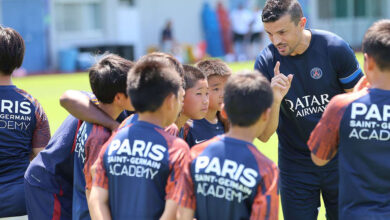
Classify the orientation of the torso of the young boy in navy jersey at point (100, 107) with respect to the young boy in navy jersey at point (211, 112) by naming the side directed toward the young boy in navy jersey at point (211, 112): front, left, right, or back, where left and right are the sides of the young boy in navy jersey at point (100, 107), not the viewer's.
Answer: front

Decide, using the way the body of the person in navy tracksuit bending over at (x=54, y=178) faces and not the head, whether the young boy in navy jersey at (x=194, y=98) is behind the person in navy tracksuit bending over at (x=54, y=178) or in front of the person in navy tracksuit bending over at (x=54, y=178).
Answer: in front

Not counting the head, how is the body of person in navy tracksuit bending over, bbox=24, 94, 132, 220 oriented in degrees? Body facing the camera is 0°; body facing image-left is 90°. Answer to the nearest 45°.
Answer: approximately 270°

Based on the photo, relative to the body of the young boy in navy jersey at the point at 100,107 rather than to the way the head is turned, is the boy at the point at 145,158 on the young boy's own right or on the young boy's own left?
on the young boy's own right

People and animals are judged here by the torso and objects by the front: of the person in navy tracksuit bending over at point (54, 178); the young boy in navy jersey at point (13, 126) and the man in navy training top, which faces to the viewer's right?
the person in navy tracksuit bending over at point (54, 178)

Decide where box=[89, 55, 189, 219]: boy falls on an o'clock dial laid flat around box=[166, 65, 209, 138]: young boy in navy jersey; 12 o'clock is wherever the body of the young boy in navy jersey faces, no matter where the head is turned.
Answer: The boy is roughly at 2 o'clock from the young boy in navy jersey.

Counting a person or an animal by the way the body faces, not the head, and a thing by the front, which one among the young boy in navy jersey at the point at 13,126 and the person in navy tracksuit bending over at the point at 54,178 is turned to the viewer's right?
the person in navy tracksuit bending over at the point at 54,178

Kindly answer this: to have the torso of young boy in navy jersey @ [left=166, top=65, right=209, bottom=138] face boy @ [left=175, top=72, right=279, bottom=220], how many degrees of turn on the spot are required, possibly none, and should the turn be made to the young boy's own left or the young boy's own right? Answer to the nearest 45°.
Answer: approximately 45° to the young boy's own right

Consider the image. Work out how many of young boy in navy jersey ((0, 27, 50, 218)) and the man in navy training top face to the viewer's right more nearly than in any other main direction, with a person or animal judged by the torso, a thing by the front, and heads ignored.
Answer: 0

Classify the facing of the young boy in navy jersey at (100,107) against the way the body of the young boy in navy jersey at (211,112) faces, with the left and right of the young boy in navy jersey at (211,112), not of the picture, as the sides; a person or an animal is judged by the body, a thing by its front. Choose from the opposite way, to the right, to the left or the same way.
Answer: to the left

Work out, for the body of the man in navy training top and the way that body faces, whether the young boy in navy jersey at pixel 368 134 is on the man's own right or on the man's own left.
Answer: on the man's own left

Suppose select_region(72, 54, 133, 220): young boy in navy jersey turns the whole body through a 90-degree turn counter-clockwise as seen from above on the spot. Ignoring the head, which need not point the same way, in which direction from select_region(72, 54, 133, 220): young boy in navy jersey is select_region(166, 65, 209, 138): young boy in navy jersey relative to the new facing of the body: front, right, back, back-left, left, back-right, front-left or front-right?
right

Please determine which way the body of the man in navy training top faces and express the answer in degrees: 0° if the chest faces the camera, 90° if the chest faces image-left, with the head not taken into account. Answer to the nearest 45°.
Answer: approximately 45°

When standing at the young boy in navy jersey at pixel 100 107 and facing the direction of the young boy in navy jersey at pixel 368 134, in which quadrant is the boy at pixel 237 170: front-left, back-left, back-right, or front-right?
front-right
